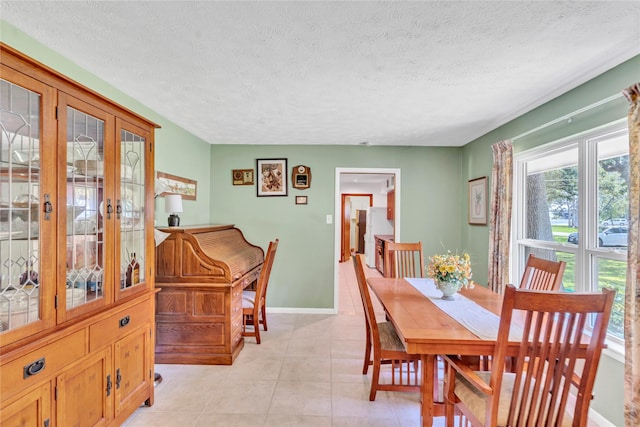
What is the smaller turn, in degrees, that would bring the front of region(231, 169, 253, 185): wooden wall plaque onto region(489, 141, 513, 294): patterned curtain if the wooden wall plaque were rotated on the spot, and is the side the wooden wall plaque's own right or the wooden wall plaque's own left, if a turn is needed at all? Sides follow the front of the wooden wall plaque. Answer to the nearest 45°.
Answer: approximately 45° to the wooden wall plaque's own left

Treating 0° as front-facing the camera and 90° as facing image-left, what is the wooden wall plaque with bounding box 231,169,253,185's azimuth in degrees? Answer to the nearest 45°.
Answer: approximately 0°

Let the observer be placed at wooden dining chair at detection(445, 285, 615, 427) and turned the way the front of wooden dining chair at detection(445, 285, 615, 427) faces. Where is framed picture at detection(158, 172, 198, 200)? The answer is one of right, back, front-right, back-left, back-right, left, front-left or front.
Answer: front-left

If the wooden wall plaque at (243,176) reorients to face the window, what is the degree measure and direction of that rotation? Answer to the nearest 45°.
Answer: approximately 45° to its left

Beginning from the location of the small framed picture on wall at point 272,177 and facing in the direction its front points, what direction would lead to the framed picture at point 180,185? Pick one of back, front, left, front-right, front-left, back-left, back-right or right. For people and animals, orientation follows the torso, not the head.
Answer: front-right

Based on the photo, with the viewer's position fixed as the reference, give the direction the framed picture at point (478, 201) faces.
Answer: facing the viewer and to the left of the viewer

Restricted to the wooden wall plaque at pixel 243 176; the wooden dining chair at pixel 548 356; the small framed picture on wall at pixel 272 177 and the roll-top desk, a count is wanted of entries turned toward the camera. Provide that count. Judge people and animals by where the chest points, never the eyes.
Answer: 2

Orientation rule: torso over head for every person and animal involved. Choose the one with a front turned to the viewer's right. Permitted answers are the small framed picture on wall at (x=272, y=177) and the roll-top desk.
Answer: the roll-top desk

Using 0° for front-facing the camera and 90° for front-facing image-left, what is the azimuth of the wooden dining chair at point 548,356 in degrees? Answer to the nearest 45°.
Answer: approximately 135°

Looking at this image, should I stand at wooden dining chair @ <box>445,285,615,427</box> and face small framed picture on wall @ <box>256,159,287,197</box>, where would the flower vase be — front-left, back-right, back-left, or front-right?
front-right

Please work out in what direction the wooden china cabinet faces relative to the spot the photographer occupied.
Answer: facing the viewer and to the right of the viewer

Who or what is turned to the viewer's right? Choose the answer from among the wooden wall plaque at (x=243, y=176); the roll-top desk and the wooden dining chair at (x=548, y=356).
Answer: the roll-top desk

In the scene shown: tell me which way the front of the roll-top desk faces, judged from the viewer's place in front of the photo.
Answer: facing to the right of the viewer

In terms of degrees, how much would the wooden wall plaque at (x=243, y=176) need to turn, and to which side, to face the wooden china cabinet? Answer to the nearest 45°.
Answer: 0° — it already faces it

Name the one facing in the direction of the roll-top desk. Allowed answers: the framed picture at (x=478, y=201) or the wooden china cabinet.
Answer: the framed picture

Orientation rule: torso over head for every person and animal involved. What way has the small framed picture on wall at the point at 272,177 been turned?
toward the camera

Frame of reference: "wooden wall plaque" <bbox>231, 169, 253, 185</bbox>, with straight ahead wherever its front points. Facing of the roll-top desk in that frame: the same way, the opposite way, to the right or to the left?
to the left

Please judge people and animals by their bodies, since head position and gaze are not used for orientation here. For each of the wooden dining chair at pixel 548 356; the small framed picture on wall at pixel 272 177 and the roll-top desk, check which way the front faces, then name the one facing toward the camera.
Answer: the small framed picture on wall
